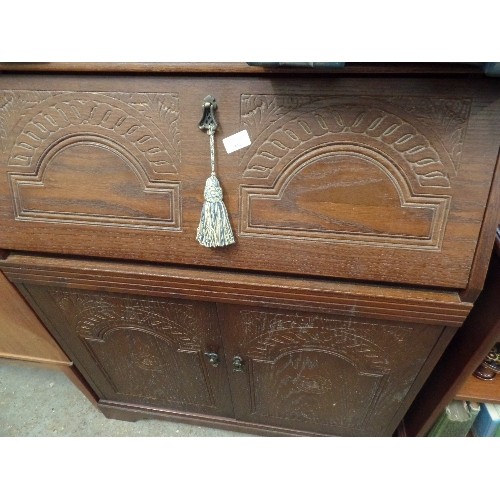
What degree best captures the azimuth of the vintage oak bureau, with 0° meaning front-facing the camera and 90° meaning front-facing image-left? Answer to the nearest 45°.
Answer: approximately 0°
